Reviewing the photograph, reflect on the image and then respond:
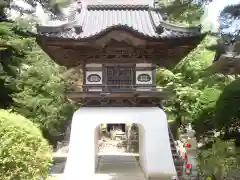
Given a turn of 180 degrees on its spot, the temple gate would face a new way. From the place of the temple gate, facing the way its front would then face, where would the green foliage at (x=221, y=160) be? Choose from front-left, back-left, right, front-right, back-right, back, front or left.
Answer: back-right

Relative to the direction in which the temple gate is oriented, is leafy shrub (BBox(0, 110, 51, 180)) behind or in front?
in front

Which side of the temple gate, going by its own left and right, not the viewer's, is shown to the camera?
front

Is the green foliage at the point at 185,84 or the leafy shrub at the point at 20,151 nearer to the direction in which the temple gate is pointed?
the leafy shrub

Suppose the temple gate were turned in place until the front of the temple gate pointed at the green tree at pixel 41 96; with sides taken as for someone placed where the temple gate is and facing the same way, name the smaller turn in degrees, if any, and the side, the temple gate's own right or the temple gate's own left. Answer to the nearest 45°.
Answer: approximately 135° to the temple gate's own right

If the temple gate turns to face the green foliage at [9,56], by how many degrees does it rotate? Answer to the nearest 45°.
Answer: approximately 135° to its right

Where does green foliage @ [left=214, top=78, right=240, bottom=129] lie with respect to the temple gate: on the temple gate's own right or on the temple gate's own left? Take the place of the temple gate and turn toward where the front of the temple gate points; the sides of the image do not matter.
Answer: on the temple gate's own left

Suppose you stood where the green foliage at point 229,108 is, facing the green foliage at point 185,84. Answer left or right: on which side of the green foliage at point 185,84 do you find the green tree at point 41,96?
left
